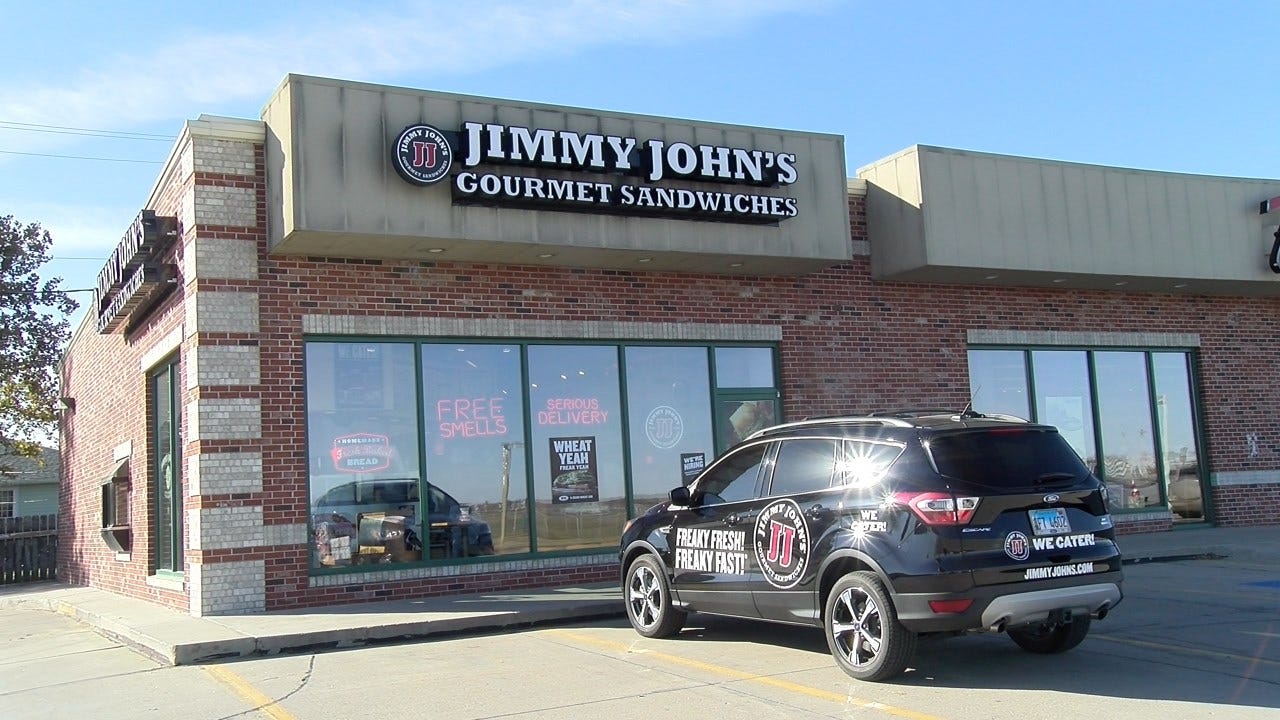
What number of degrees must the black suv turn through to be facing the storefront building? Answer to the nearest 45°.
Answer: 0° — it already faces it

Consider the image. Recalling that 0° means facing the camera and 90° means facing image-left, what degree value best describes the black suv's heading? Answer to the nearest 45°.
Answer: approximately 135°

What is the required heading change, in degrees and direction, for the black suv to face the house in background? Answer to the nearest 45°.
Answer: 0° — it already faces it

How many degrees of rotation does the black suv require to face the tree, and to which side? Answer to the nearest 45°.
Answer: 0° — it already faces it
